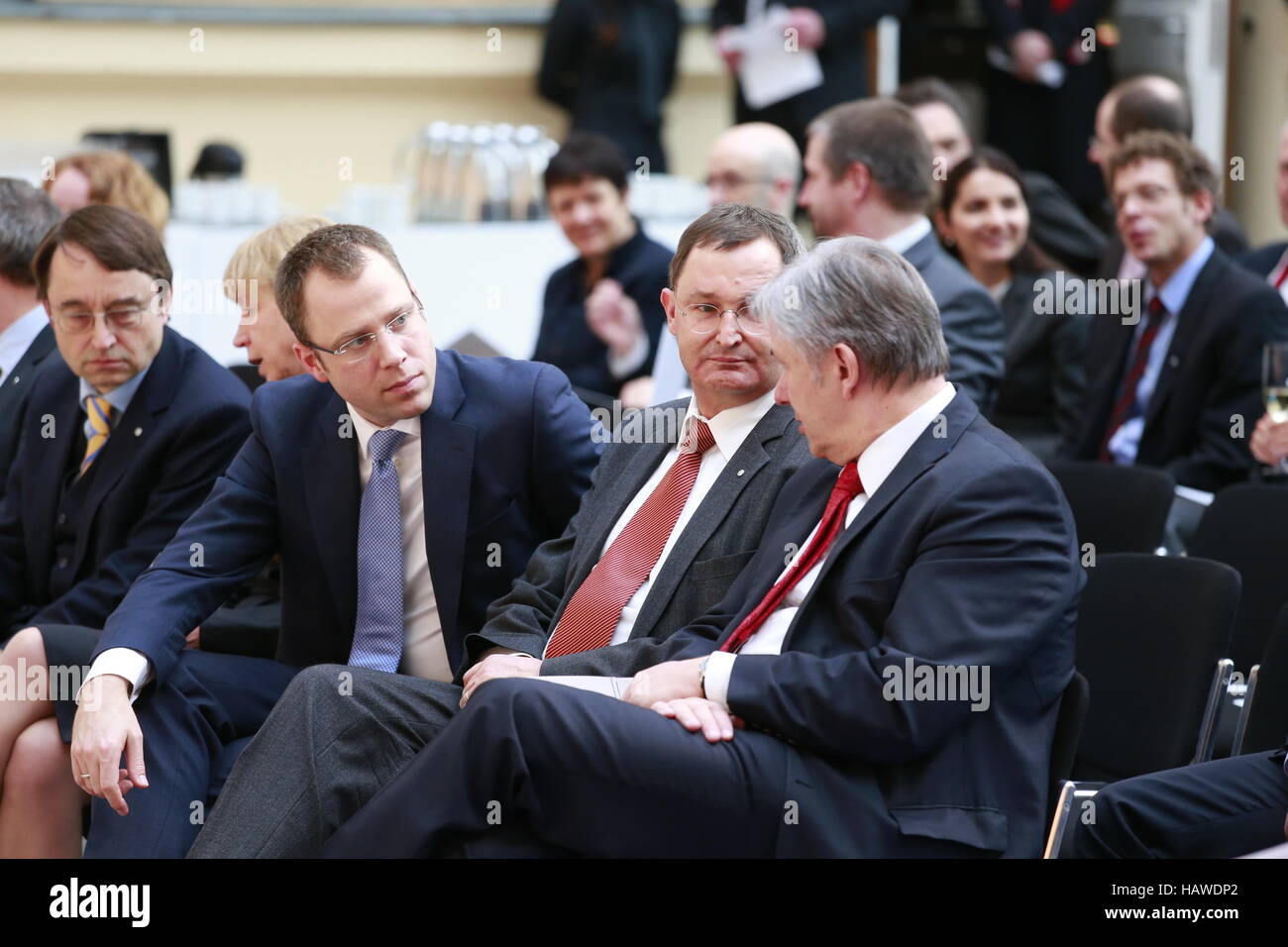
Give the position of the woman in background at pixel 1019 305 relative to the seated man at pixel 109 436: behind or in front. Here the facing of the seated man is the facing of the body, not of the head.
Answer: behind

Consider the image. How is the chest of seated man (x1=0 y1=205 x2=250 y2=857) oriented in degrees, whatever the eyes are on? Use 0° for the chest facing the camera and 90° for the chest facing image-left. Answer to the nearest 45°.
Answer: approximately 45°

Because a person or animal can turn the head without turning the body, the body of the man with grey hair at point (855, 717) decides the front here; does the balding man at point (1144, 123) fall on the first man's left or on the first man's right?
on the first man's right

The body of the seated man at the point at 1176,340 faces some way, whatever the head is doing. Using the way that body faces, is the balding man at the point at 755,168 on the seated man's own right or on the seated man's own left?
on the seated man's own right

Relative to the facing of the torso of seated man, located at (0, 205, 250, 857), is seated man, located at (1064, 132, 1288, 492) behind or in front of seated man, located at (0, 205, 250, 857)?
behind

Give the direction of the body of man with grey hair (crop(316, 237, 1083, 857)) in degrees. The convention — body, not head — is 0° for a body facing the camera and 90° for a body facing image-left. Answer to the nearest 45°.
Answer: approximately 90°

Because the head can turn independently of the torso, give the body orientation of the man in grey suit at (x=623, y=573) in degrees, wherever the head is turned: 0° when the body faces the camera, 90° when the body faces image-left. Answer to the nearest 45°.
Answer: approximately 45°

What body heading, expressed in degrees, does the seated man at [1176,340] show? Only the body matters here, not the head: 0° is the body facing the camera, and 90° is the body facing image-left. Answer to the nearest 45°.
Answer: approximately 45°
